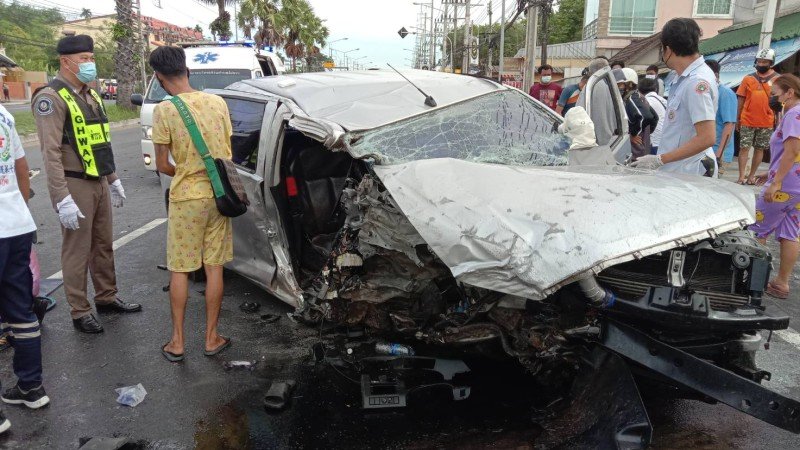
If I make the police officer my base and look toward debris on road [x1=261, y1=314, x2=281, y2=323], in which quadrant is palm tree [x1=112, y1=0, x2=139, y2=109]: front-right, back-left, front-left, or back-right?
back-left

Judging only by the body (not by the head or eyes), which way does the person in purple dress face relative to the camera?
to the viewer's left

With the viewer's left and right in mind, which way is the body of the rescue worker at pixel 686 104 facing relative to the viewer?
facing to the left of the viewer

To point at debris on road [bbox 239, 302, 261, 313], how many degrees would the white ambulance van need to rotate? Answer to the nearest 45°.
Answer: approximately 45° to its left

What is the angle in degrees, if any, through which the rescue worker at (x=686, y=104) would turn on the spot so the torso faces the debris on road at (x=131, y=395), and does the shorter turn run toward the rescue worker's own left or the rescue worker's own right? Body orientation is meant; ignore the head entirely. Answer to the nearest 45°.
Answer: approximately 45° to the rescue worker's own left

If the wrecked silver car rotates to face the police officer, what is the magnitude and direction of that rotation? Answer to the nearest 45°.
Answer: approximately 135° to its right

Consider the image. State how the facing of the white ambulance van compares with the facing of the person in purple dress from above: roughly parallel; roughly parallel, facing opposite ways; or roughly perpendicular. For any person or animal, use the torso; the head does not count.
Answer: roughly perpendicular

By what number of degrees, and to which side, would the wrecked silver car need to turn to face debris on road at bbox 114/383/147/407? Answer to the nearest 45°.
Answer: approximately 135° to its right

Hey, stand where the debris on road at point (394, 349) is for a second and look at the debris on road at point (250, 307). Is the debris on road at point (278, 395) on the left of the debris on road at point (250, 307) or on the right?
left
